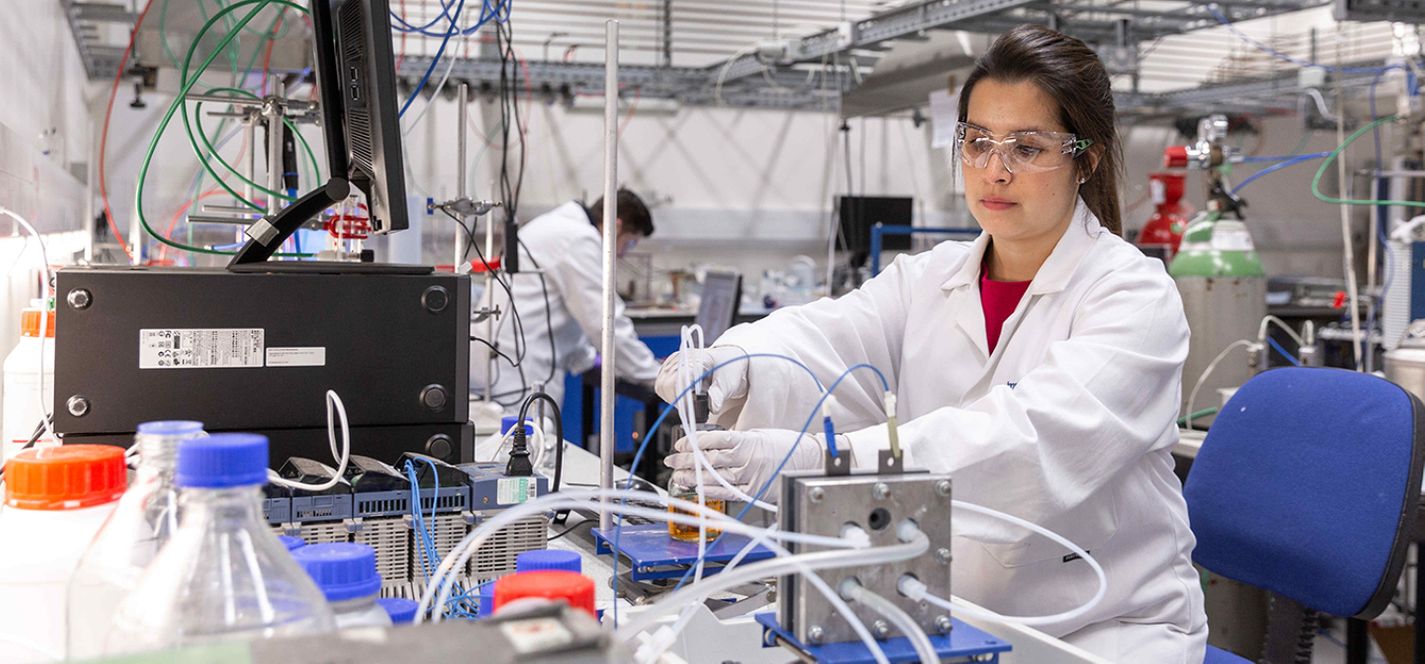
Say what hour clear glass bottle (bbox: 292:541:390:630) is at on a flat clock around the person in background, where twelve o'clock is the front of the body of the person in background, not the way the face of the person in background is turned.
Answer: The clear glass bottle is roughly at 3 o'clock from the person in background.

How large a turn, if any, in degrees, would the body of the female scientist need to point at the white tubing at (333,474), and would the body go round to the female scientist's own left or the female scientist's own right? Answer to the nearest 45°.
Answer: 0° — they already face it

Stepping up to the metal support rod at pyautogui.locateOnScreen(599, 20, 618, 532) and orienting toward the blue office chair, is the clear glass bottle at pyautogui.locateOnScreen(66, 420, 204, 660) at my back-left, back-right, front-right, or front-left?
back-right

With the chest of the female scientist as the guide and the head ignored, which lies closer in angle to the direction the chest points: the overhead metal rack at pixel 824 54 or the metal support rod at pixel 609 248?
the metal support rod

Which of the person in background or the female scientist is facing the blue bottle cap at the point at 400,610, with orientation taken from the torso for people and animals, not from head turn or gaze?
the female scientist

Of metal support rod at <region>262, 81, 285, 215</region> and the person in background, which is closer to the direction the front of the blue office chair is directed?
the metal support rod

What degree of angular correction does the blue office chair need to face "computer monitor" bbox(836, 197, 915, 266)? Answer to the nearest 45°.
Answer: approximately 90° to its right

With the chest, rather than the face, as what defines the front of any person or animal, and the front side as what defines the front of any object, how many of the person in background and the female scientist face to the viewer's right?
1

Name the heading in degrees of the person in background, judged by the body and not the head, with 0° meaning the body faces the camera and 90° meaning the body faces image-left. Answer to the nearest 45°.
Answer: approximately 270°
